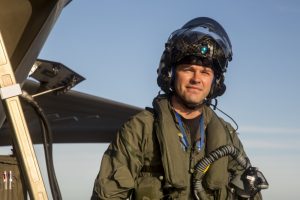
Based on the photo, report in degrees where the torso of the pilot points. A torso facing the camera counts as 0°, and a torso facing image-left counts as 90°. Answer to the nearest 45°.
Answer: approximately 315°
